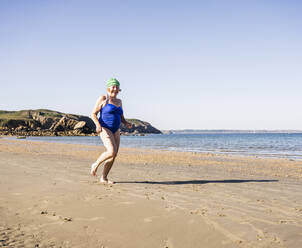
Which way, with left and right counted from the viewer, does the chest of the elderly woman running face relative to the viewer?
facing the viewer and to the right of the viewer
